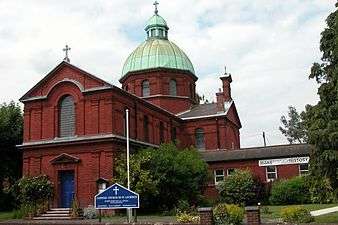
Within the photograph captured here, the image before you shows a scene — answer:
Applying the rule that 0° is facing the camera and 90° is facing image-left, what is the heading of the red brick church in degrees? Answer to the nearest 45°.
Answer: approximately 45°

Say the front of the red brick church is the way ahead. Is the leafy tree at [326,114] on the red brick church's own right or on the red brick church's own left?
on the red brick church's own left

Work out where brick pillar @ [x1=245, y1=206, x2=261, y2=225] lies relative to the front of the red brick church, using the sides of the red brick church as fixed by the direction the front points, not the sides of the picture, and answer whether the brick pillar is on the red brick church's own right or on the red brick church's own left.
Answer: on the red brick church's own left

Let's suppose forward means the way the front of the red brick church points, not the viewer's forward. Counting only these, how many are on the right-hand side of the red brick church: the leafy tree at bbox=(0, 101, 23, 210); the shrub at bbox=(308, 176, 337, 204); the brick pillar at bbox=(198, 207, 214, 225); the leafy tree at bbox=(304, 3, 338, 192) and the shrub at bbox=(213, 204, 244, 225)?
1

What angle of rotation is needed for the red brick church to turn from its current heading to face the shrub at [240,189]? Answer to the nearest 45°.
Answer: approximately 135° to its left

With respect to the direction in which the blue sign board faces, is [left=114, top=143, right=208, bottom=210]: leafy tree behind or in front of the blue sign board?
behind

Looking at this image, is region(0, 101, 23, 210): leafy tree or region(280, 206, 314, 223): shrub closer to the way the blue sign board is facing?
the shrub

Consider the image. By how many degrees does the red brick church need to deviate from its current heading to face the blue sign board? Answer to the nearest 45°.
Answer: approximately 45° to its left

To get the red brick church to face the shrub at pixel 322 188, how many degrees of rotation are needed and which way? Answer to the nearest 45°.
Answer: approximately 90° to its left

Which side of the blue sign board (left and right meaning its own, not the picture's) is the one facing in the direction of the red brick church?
back

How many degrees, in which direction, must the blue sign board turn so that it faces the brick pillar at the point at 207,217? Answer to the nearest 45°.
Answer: approximately 45° to its left

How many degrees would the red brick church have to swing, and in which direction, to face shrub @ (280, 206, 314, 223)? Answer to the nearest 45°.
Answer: approximately 90° to its left

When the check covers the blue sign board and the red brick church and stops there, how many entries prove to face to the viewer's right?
0

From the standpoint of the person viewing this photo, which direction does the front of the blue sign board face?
facing the viewer

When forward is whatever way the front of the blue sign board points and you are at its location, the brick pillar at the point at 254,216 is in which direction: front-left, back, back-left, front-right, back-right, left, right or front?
front-left
